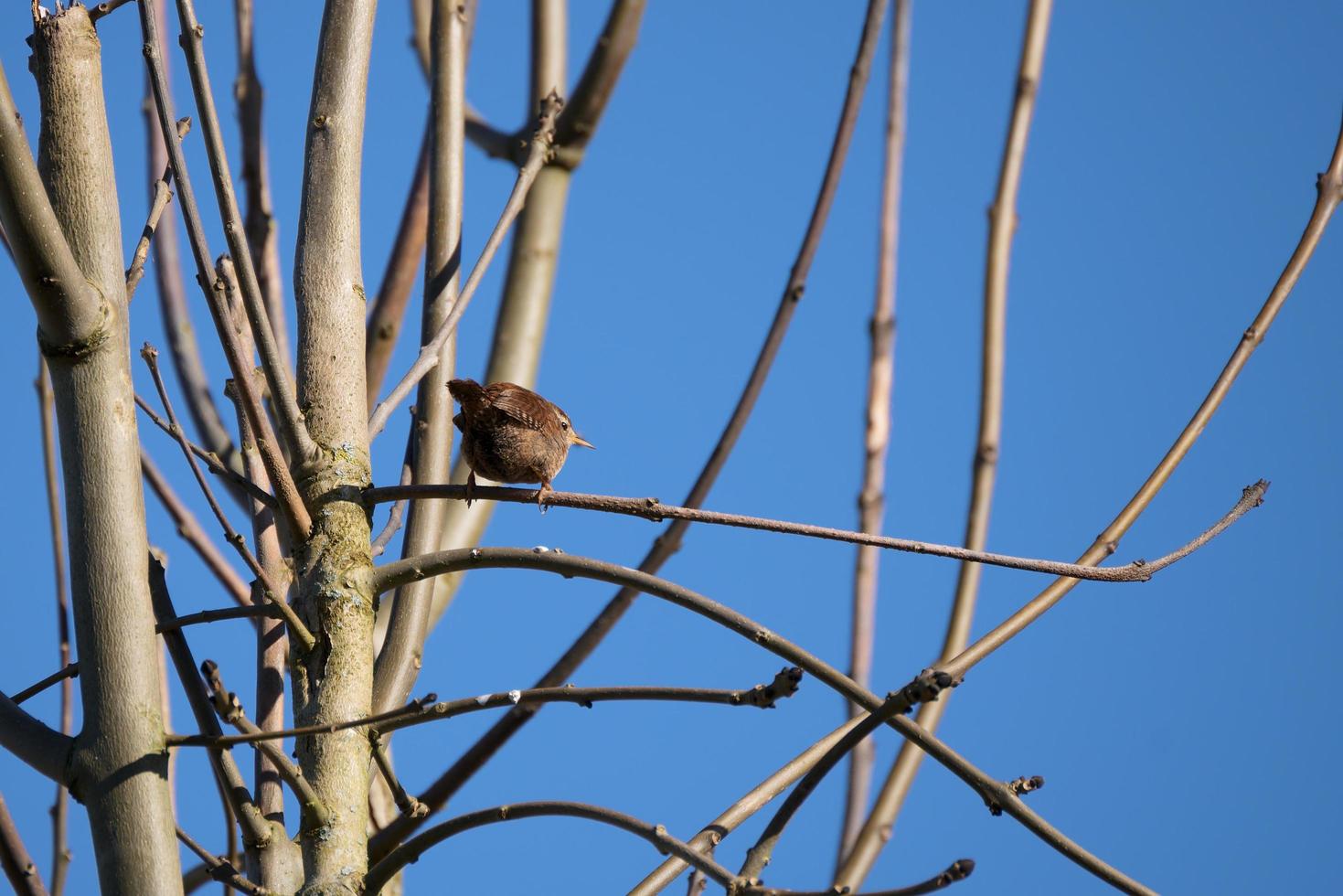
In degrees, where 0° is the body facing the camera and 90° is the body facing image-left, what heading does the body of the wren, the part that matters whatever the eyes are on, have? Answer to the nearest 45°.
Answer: approximately 270°
